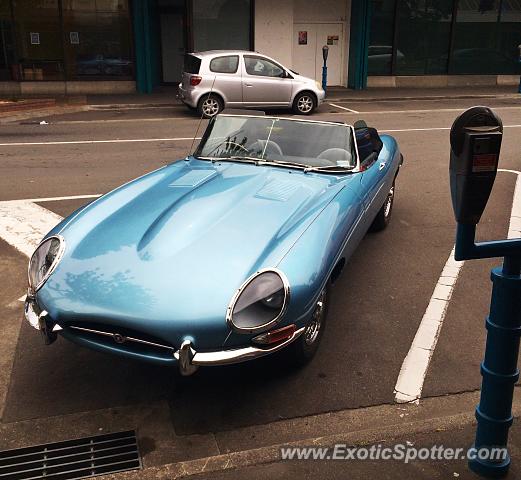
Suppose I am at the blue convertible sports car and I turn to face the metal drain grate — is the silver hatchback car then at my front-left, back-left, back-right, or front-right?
back-right

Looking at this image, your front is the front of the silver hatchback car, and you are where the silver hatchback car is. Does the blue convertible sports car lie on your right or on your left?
on your right

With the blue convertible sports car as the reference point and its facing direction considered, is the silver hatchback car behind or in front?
behind

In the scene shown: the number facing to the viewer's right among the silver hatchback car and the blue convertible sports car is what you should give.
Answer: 1

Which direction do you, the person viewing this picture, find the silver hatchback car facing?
facing to the right of the viewer

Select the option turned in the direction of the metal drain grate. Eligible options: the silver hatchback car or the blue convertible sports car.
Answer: the blue convertible sports car

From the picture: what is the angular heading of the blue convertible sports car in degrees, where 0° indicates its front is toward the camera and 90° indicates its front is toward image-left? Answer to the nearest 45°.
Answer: approximately 45°

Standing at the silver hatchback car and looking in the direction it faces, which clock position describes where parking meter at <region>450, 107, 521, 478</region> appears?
The parking meter is roughly at 3 o'clock from the silver hatchback car.

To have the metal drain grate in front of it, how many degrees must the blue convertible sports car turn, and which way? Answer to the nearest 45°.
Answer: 0° — it already faces it

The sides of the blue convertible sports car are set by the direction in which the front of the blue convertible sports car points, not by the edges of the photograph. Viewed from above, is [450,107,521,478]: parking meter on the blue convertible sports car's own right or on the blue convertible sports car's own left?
on the blue convertible sports car's own left

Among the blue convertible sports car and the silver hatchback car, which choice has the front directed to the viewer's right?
the silver hatchback car
